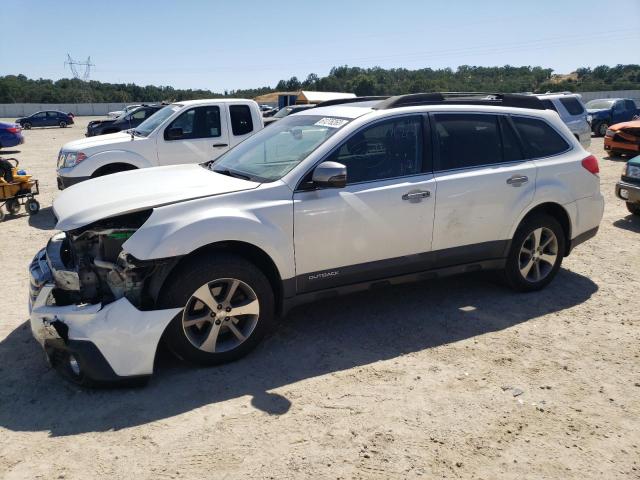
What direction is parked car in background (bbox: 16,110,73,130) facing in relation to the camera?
to the viewer's left

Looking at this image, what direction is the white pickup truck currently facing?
to the viewer's left

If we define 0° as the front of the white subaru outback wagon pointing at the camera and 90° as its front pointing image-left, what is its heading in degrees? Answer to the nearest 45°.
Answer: approximately 45°

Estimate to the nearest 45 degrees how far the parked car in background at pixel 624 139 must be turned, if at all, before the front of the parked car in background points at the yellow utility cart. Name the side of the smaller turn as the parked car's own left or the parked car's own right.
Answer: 0° — it already faces it

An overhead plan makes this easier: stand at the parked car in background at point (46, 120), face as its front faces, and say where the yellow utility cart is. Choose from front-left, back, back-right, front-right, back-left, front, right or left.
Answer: left

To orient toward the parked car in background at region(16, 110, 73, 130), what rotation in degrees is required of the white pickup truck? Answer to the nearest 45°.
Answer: approximately 90° to its right

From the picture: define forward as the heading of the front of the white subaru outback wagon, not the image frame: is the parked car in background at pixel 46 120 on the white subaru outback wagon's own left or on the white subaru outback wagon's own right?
on the white subaru outback wagon's own right

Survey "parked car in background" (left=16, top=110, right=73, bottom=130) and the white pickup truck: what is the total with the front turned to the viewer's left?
2

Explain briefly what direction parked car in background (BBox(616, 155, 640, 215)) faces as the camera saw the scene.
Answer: facing the viewer and to the left of the viewer

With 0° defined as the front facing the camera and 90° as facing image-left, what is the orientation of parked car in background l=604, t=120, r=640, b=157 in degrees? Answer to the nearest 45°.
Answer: approximately 45°

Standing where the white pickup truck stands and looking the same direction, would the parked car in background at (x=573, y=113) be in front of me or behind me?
behind
